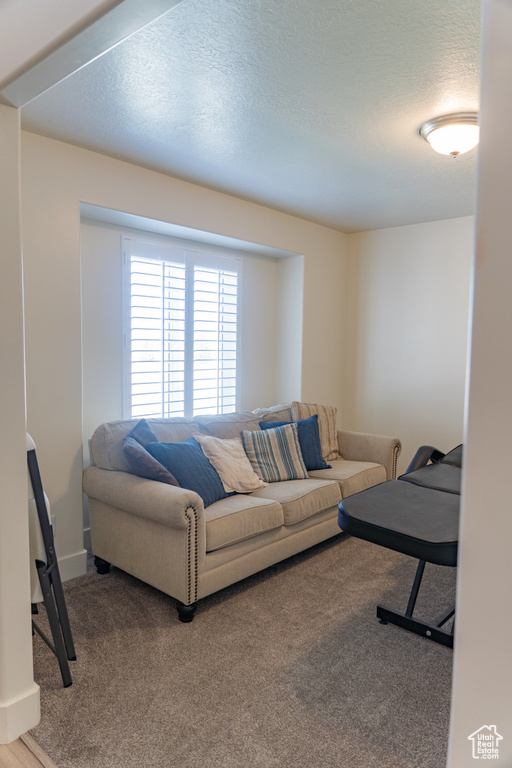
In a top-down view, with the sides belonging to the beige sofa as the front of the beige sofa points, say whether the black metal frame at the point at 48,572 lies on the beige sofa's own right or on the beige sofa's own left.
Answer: on the beige sofa's own right

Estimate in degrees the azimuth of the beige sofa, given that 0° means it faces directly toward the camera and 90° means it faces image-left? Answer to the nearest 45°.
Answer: approximately 315°

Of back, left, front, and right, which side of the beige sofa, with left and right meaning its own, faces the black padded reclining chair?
front
